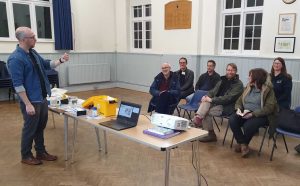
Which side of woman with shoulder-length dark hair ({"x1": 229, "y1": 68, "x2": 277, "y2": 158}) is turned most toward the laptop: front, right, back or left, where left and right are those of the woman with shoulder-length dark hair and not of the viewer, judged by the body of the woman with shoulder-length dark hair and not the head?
front

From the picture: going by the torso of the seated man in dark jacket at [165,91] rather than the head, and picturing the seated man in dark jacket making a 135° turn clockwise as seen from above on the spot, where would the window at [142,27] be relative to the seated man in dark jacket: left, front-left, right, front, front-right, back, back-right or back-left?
front-right

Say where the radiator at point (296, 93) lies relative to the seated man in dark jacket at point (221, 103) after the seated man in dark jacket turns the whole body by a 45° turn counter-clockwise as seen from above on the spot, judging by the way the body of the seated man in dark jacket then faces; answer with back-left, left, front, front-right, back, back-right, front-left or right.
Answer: back-left

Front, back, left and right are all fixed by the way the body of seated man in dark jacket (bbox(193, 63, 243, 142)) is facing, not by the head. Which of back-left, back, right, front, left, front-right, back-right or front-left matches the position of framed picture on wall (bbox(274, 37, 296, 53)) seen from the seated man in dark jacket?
back

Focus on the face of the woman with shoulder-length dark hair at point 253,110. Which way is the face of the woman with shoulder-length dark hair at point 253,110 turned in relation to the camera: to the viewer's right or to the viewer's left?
to the viewer's left

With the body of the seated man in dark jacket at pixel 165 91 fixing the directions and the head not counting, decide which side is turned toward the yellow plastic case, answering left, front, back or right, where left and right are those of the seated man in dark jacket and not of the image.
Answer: front

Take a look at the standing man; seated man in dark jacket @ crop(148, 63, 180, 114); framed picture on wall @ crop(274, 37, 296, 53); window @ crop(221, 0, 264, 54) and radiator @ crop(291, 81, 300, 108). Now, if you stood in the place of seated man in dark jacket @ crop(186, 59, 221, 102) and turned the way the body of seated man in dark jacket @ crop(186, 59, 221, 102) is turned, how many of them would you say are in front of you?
2

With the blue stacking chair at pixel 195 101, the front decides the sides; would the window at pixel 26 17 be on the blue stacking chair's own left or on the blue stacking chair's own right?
on the blue stacking chair's own right

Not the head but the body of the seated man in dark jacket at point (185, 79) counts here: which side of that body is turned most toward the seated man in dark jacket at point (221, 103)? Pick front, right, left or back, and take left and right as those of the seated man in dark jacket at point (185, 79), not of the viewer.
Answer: left

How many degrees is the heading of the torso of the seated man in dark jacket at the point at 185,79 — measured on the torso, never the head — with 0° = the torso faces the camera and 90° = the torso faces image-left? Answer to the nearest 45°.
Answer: approximately 45°

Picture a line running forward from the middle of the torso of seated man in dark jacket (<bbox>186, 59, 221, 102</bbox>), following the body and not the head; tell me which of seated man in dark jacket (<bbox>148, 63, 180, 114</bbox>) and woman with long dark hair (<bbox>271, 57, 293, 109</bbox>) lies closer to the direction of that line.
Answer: the seated man in dark jacket

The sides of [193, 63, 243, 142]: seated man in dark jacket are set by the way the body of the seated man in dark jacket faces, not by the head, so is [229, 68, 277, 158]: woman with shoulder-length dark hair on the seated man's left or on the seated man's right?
on the seated man's left

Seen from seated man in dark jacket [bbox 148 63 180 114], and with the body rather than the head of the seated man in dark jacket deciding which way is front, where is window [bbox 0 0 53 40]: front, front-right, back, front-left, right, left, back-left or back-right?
back-right

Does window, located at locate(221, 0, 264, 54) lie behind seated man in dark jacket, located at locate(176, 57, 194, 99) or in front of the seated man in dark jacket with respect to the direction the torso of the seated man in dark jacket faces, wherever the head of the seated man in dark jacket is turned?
behind
